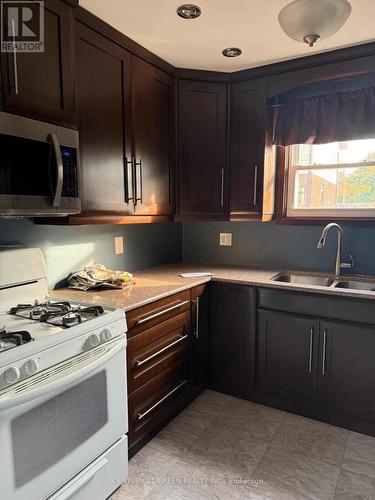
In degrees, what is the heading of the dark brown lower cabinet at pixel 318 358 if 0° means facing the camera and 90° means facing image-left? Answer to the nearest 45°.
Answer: approximately 45°

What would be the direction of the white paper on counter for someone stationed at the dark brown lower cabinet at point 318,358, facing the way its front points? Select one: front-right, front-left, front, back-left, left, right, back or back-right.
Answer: front-right

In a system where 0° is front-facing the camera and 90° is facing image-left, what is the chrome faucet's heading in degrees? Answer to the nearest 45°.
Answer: approximately 45°
